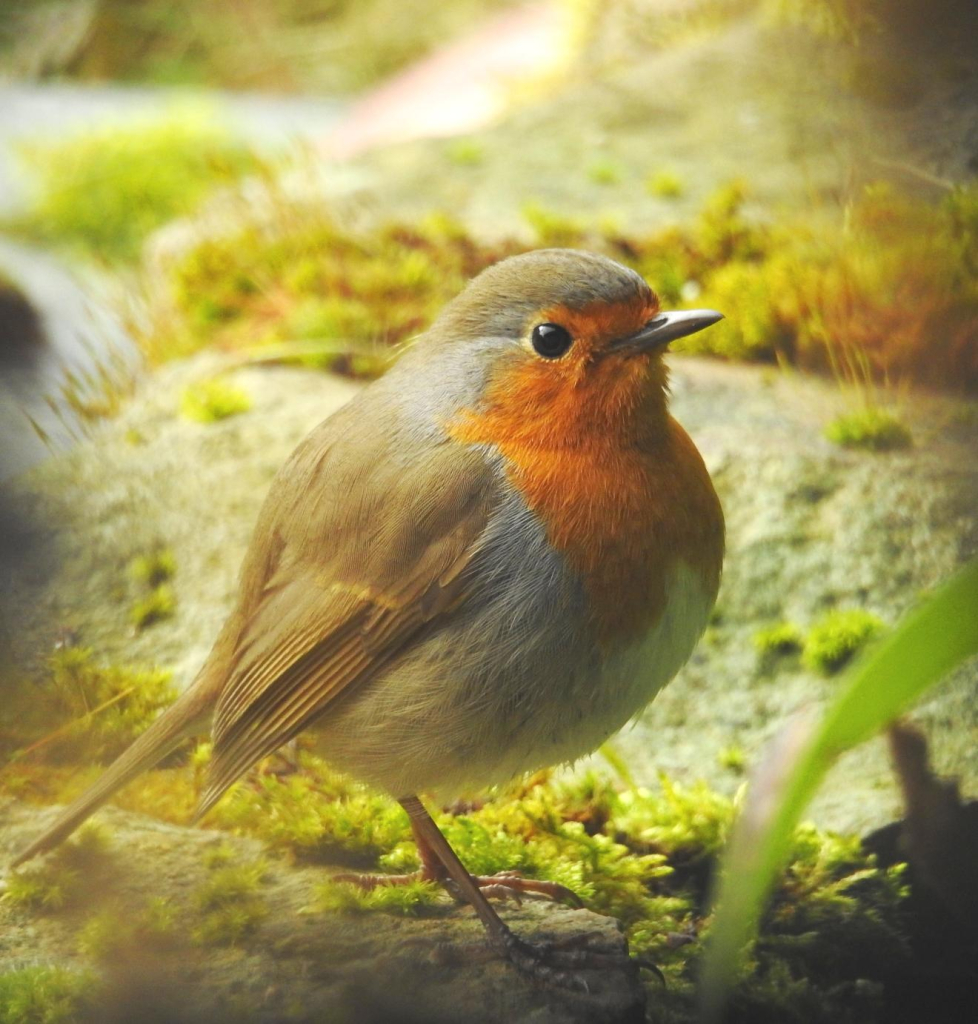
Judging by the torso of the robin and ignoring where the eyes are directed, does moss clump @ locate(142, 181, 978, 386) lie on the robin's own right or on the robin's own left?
on the robin's own left

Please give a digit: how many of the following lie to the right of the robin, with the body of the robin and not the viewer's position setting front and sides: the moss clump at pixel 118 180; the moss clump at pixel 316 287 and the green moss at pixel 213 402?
0

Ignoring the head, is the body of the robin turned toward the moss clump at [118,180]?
no

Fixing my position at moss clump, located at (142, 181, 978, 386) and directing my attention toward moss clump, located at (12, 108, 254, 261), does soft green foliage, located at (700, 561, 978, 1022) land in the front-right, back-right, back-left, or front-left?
back-left

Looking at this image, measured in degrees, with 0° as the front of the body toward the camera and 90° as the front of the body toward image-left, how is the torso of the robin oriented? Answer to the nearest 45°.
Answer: approximately 270°
